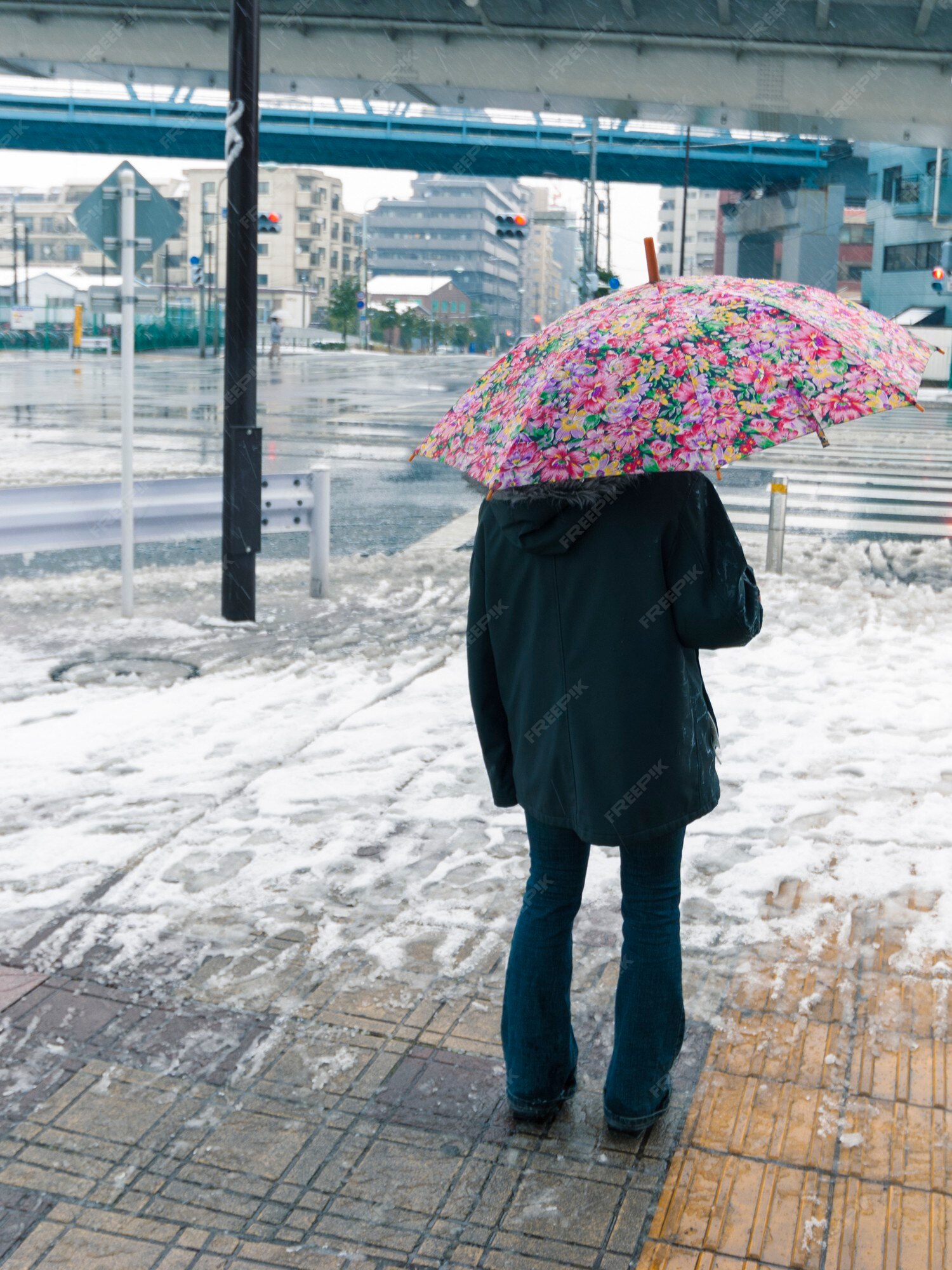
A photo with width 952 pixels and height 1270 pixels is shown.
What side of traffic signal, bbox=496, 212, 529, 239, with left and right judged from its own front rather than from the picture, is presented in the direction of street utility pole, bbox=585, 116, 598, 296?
left

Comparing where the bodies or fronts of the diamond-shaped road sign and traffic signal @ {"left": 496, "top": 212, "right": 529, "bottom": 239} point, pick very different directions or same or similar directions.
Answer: very different directions

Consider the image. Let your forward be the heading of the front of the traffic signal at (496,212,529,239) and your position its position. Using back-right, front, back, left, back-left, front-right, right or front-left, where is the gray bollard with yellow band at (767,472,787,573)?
front

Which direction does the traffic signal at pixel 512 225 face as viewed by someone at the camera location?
facing the viewer

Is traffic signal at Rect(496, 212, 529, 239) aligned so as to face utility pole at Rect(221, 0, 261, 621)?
yes

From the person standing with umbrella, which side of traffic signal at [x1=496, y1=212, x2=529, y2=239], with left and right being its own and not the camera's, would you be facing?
front

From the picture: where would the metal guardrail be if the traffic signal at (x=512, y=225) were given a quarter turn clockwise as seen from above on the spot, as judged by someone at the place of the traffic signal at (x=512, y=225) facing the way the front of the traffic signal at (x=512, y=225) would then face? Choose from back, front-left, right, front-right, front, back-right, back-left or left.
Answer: left

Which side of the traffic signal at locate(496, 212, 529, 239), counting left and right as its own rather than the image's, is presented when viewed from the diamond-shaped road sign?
front

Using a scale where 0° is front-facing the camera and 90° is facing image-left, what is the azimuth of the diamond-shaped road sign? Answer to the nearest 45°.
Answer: approximately 180°

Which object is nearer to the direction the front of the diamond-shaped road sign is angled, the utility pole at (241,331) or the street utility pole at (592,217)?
the street utility pole

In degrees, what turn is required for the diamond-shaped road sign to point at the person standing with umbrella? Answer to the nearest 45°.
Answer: approximately 180°

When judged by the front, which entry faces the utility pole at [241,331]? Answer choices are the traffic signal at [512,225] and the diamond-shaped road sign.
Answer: the traffic signal

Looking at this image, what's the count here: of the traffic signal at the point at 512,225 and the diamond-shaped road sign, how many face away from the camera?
1

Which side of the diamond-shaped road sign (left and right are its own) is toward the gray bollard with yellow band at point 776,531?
right

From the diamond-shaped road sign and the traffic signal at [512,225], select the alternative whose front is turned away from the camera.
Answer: the diamond-shaped road sign

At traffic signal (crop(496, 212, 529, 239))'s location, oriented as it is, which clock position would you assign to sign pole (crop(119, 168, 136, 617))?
The sign pole is roughly at 12 o'clock from the traffic signal.

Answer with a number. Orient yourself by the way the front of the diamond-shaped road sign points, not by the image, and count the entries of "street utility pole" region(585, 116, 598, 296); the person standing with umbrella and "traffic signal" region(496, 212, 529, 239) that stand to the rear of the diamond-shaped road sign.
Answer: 1
